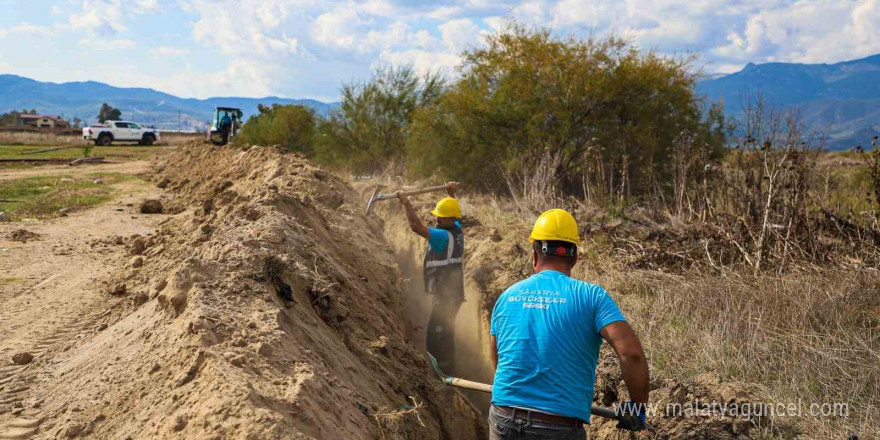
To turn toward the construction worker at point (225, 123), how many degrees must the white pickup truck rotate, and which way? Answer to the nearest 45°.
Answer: approximately 45° to its right

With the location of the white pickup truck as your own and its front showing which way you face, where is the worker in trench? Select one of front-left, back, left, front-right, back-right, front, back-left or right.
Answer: right

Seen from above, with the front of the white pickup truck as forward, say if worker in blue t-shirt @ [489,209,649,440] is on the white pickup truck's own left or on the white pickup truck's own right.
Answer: on the white pickup truck's own right

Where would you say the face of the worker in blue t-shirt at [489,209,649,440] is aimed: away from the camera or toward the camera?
away from the camera

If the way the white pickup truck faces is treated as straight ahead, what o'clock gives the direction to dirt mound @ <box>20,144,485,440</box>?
The dirt mound is roughly at 3 o'clock from the white pickup truck.

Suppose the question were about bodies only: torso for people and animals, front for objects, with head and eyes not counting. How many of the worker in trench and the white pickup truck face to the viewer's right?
1

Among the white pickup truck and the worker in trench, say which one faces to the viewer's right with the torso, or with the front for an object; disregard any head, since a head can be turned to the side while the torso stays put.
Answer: the white pickup truck

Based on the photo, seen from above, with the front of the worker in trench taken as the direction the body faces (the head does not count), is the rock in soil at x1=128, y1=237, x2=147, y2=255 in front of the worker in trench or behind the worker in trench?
in front

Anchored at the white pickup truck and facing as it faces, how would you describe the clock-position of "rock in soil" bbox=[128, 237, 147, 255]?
The rock in soil is roughly at 3 o'clock from the white pickup truck.

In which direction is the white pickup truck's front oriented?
to the viewer's right

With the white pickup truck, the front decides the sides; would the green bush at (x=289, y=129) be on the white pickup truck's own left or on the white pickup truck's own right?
on the white pickup truck's own right

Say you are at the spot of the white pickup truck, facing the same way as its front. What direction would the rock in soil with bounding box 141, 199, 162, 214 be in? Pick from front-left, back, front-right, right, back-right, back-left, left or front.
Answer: right
